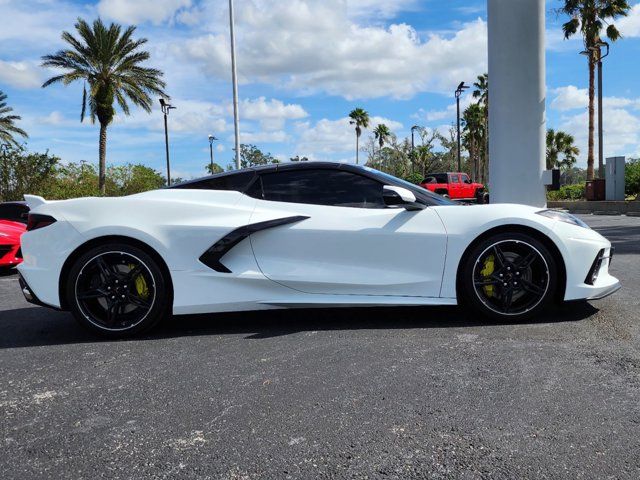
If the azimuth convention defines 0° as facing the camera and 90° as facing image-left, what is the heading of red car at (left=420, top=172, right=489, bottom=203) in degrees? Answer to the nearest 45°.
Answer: approximately 270°

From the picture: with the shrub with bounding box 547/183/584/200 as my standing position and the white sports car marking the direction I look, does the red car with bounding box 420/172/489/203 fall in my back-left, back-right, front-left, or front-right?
front-right

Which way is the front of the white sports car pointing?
to the viewer's right

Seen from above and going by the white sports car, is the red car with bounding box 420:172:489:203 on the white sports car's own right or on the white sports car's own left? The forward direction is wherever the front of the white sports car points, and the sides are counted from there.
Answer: on the white sports car's own left

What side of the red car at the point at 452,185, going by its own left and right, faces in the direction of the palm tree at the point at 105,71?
back

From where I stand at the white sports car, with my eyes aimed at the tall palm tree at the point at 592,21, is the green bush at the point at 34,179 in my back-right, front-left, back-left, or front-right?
front-left

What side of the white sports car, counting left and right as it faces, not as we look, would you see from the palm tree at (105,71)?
left

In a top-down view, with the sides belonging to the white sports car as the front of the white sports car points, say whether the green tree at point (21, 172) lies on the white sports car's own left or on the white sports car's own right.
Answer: on the white sports car's own left
